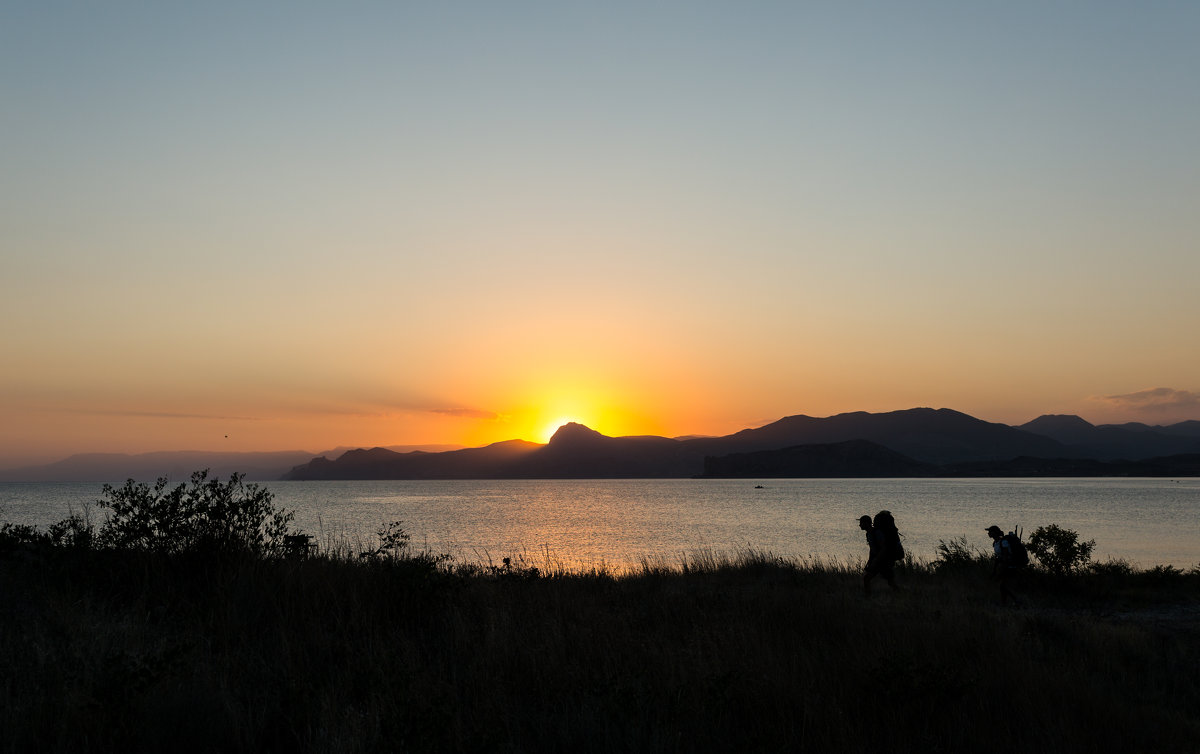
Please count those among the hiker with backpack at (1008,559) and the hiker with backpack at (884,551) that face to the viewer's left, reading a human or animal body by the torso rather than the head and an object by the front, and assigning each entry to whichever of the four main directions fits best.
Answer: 2

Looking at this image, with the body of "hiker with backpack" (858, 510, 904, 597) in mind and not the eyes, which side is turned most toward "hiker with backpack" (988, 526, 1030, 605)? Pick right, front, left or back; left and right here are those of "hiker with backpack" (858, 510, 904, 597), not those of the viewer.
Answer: back

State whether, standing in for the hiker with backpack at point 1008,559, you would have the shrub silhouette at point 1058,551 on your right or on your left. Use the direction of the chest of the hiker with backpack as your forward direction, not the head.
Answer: on your right

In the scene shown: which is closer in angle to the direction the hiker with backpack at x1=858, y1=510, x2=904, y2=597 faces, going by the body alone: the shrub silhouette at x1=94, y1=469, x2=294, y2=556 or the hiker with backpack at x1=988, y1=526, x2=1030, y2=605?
the shrub silhouette

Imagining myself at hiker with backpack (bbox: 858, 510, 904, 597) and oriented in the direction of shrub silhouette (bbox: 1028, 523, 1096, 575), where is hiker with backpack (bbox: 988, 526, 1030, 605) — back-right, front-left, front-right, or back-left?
front-right

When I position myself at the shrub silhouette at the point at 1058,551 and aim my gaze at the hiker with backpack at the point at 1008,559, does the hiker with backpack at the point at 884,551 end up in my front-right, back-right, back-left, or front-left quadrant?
front-right

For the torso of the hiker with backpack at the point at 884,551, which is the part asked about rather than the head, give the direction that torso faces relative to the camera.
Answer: to the viewer's left

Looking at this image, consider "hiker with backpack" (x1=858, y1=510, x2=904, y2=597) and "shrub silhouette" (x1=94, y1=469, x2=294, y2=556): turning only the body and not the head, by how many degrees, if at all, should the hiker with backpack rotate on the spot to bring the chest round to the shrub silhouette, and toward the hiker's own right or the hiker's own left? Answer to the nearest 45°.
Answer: approximately 45° to the hiker's own left

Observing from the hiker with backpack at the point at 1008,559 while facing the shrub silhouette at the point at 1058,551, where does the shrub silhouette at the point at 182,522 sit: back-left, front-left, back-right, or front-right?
back-left

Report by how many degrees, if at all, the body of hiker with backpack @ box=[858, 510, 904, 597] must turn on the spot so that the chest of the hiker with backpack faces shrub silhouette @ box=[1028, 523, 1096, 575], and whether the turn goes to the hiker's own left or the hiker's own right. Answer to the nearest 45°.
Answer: approximately 135° to the hiker's own right

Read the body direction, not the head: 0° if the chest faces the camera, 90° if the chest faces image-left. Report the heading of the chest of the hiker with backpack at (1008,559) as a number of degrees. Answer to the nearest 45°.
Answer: approximately 90°

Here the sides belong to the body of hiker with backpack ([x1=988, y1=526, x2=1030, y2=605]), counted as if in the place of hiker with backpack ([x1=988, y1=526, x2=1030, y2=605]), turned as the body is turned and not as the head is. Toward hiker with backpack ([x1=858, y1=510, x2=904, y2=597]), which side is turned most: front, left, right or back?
front

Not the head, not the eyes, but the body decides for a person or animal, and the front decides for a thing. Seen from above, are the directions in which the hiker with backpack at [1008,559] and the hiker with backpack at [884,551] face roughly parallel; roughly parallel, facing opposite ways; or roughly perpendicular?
roughly parallel
